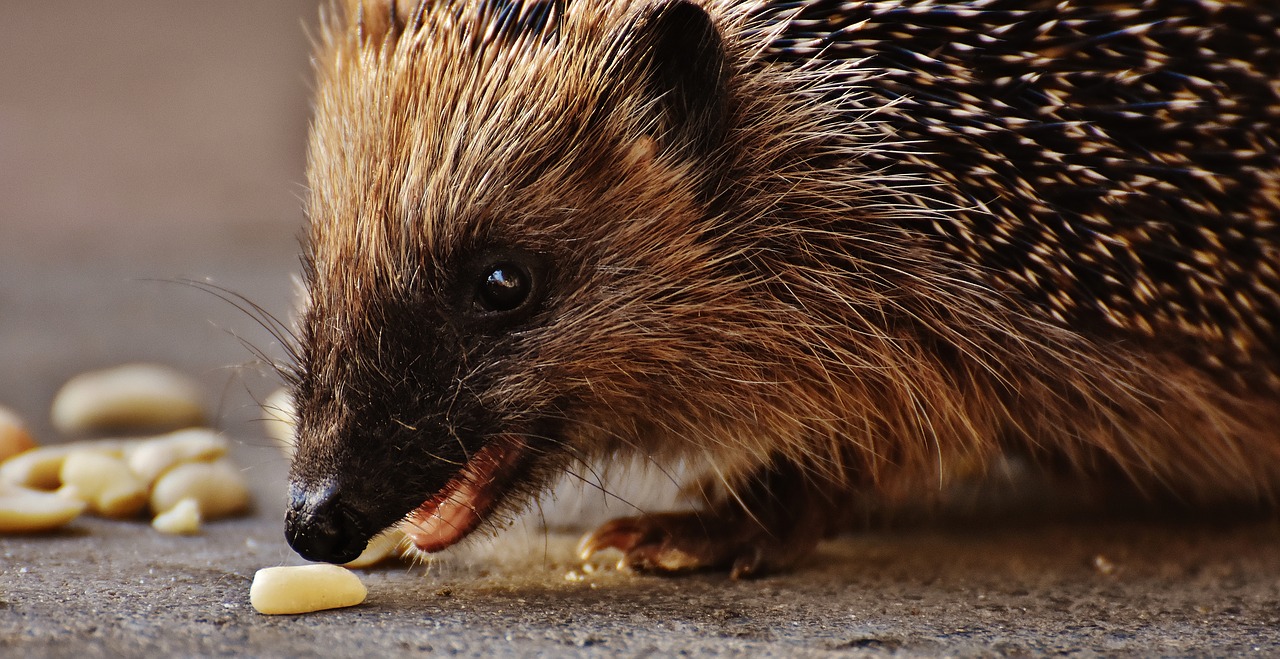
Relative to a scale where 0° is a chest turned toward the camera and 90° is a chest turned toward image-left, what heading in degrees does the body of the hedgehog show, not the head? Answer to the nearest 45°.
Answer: approximately 90°

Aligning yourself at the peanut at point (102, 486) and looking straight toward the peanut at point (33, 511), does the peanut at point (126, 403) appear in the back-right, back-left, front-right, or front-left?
back-right

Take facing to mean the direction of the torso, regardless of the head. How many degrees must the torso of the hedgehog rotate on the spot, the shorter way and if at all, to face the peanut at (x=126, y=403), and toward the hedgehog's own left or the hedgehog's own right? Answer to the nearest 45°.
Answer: approximately 45° to the hedgehog's own right

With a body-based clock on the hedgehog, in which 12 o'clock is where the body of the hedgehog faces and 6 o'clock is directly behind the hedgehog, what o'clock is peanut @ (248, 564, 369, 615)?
The peanut is roughly at 11 o'clock from the hedgehog.
